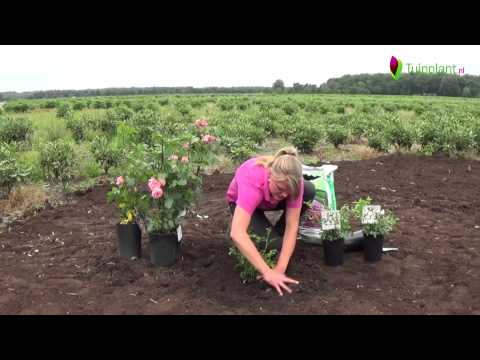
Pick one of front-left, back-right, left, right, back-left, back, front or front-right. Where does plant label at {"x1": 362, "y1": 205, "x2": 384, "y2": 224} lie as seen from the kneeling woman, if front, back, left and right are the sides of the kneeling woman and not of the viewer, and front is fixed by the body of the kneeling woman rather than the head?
left

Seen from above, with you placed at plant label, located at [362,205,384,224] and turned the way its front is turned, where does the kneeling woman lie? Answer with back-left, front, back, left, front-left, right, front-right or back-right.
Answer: front-right

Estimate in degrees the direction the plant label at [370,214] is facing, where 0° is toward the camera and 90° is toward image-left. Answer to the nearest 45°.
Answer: approximately 0°

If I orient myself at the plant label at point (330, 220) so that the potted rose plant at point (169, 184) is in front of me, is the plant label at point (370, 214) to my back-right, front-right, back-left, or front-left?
back-right

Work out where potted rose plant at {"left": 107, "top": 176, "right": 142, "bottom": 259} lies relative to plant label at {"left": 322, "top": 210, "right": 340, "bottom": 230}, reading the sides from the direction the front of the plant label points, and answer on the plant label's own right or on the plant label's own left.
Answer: on the plant label's own right

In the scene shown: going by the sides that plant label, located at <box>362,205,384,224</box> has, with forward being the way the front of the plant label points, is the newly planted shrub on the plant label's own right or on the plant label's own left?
on the plant label's own right

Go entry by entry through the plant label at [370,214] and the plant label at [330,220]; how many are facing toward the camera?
2
